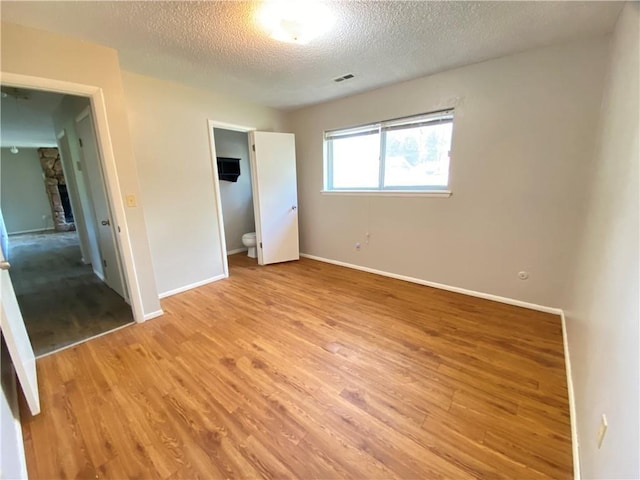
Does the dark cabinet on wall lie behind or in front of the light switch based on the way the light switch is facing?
behind

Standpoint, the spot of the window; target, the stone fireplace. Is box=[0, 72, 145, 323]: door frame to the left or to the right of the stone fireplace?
left

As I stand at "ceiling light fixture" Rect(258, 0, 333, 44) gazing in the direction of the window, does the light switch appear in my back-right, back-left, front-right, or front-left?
back-left

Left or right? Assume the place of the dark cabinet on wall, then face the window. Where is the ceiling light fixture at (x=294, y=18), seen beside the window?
right

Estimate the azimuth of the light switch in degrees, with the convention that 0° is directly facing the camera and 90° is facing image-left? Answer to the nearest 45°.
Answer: approximately 0°

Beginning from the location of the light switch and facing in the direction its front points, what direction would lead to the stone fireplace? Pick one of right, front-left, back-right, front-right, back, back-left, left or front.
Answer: back

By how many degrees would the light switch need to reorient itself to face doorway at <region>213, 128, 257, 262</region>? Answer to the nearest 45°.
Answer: approximately 135° to its left
